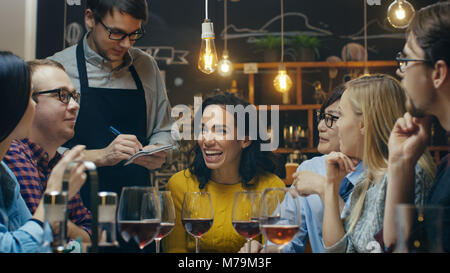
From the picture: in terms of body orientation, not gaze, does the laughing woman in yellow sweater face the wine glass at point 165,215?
yes

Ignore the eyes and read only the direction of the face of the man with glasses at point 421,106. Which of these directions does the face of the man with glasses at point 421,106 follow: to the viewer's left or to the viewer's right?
to the viewer's left

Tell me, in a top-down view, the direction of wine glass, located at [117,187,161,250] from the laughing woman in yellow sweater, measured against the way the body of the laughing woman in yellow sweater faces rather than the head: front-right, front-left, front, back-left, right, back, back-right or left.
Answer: front

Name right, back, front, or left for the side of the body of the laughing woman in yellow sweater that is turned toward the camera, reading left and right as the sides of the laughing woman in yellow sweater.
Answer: front

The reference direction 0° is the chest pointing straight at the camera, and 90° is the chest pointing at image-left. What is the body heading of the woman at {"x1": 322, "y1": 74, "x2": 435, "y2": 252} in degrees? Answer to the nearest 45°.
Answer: approximately 90°

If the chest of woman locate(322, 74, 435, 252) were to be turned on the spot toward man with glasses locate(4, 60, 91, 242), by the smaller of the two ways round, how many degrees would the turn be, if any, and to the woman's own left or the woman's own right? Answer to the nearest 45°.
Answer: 0° — they already face them

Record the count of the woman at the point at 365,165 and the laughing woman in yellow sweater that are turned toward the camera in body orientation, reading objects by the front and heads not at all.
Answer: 1

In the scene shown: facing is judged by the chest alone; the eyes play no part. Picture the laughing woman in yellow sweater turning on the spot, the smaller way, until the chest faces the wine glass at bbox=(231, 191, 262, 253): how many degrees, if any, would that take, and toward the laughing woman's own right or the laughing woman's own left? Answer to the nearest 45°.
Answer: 0° — they already face it

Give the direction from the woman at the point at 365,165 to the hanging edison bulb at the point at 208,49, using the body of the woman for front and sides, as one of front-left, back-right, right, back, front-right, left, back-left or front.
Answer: front-right

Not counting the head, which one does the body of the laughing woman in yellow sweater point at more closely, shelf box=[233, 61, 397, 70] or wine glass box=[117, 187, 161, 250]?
the wine glass

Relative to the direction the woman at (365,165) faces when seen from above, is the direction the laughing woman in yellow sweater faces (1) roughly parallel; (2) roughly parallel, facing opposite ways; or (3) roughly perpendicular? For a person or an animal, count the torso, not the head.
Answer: roughly perpendicular

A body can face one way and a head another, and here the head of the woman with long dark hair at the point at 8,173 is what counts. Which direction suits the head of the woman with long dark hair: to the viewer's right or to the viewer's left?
to the viewer's right

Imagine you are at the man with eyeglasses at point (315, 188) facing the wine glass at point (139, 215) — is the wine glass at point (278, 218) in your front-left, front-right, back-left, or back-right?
front-left
